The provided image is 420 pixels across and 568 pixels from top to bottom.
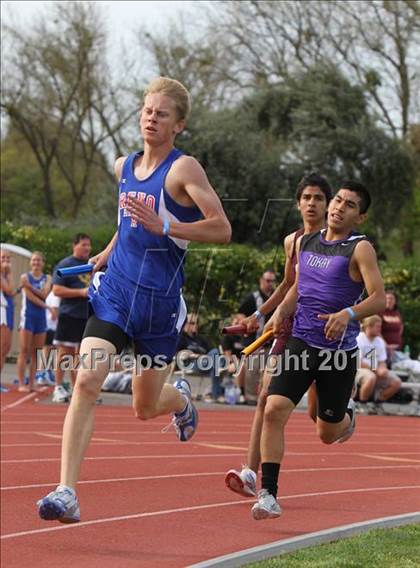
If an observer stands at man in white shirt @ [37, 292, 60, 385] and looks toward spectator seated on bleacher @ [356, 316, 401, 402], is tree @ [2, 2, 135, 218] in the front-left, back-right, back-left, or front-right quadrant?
back-left

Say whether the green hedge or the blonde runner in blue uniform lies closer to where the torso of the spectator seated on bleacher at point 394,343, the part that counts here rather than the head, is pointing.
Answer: the blonde runner in blue uniform

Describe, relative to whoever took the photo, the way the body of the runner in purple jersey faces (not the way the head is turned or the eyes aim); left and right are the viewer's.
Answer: facing the viewer and to the left of the viewer

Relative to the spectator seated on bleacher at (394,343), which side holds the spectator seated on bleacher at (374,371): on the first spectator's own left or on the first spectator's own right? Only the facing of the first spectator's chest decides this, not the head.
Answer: on the first spectator's own right

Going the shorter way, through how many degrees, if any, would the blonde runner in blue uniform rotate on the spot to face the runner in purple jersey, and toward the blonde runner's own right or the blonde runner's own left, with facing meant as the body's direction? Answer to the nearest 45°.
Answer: approximately 180°

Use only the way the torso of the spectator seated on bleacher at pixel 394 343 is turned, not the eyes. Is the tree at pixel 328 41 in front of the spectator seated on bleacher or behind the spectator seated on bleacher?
behind

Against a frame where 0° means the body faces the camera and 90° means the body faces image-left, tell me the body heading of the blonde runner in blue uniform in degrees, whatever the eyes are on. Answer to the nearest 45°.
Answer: approximately 45°

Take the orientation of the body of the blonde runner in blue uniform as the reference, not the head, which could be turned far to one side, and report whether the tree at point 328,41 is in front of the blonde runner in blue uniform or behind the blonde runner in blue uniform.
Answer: behind

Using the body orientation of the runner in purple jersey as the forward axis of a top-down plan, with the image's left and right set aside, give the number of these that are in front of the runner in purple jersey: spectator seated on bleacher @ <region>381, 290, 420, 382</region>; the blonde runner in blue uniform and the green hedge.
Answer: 1
